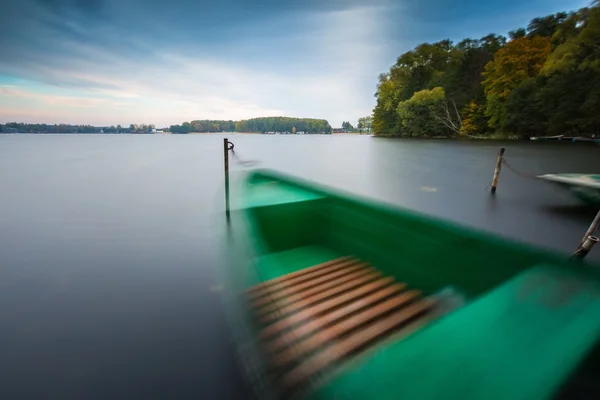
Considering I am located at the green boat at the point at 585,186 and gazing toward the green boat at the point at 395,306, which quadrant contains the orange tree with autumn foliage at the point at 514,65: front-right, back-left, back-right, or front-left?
back-right

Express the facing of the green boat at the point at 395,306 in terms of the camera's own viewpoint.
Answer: facing away from the viewer and to the left of the viewer

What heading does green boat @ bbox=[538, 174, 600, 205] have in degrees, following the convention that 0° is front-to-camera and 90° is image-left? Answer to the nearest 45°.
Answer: approximately 90°

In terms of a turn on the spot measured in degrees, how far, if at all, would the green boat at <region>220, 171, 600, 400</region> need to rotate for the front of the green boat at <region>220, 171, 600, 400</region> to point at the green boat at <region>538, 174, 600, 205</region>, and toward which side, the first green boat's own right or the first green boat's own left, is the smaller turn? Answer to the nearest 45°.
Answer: approximately 90° to the first green boat's own right

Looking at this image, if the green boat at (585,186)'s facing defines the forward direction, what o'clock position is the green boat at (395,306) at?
the green boat at (395,306) is roughly at 9 o'clock from the green boat at (585,186).

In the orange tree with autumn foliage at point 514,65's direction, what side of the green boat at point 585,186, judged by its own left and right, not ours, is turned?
right

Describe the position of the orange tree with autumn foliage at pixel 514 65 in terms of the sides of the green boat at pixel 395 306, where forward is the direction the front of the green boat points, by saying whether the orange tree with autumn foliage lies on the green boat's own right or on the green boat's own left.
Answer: on the green boat's own right
